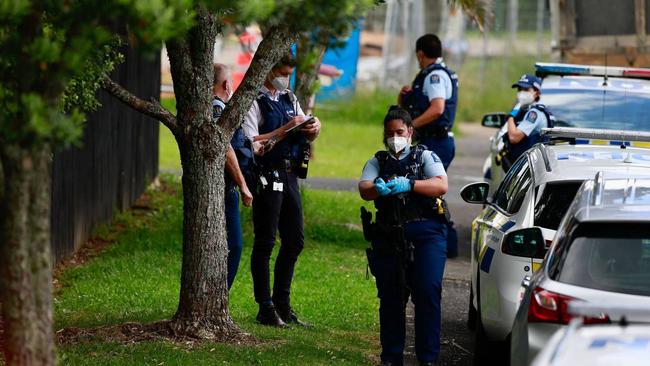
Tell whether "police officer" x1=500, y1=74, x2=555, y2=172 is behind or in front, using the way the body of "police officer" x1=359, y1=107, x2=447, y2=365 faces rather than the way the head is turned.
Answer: behind

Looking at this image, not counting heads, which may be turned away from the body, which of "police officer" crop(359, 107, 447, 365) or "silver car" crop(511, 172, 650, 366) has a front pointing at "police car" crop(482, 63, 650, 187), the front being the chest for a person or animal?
"silver car" crop(511, 172, 650, 366)

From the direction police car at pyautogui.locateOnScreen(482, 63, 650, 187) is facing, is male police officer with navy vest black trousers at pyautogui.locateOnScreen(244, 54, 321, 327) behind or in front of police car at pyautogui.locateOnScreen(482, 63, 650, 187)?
in front

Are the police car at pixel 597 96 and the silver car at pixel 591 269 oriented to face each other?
yes

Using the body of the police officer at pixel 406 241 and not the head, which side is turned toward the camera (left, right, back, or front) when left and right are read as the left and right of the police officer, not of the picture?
front

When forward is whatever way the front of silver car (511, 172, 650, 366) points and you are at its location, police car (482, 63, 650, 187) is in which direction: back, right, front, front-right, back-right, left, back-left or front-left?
front

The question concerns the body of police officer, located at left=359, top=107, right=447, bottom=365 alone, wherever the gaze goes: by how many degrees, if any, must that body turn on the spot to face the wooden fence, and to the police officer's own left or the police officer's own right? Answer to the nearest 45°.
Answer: approximately 135° to the police officer's own right

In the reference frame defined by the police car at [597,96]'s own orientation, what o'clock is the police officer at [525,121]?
The police officer is roughly at 2 o'clock from the police car.

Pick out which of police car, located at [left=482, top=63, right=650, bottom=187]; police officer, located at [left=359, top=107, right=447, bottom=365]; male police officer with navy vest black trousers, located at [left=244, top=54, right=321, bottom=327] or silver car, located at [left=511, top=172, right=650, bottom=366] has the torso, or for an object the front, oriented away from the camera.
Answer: silver car, located at [left=511, top=172, right=650, bottom=366]

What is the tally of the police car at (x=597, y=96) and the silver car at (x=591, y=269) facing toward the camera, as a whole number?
1

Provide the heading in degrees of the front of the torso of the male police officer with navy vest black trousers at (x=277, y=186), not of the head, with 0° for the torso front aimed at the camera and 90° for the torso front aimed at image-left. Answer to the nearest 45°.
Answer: approximately 315°

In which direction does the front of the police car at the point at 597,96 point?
toward the camera

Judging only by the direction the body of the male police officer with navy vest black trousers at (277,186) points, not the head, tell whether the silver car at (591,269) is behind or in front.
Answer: in front

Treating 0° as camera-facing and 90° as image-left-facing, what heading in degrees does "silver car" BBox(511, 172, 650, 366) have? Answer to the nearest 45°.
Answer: approximately 180°
